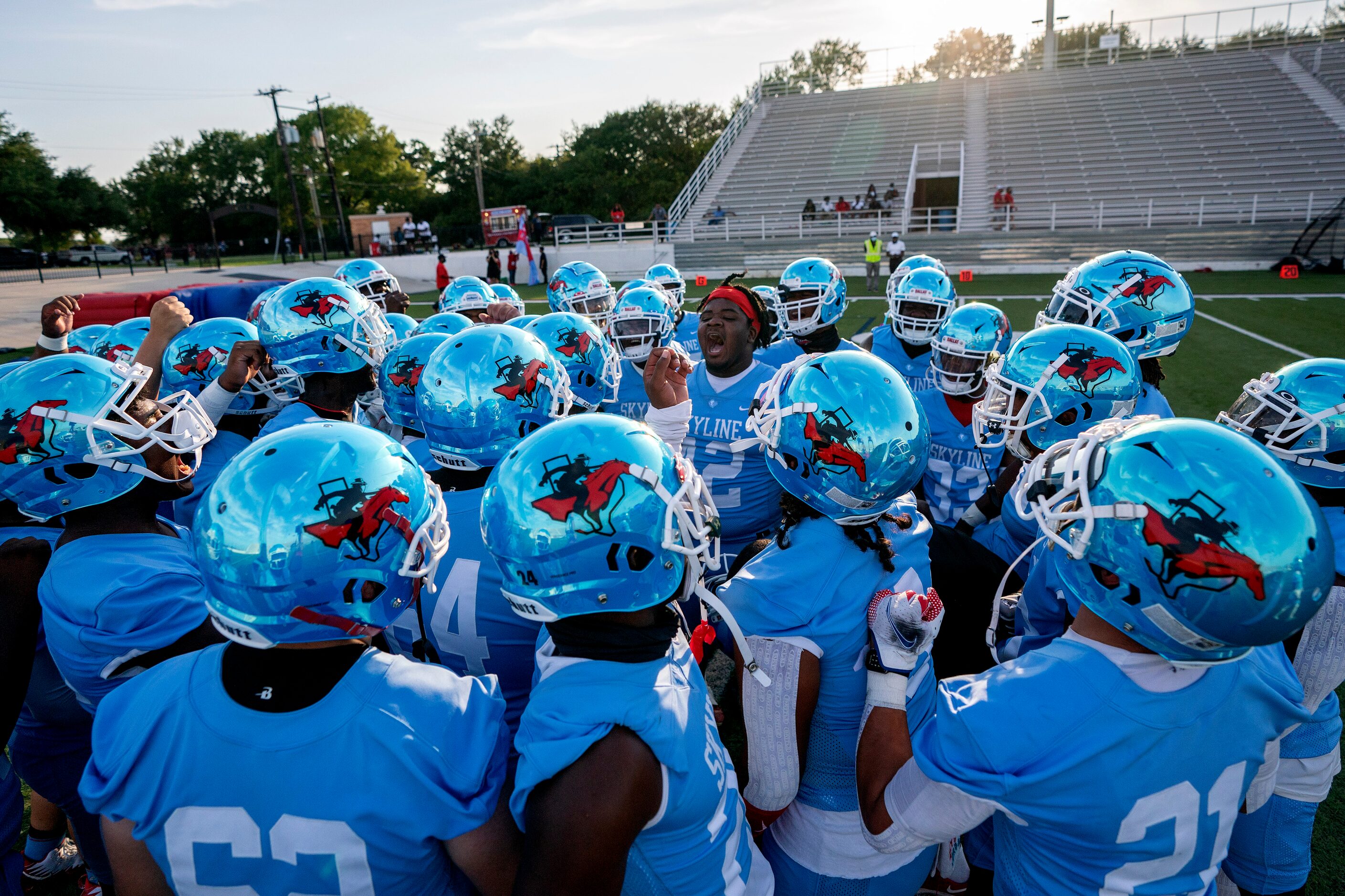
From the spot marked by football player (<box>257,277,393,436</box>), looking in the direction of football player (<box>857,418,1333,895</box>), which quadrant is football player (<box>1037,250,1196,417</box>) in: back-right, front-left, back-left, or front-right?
front-left

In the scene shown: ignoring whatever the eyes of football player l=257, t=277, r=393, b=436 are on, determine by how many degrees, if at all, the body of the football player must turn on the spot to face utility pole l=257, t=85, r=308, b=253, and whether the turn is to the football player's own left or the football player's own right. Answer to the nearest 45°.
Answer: approximately 90° to the football player's own left

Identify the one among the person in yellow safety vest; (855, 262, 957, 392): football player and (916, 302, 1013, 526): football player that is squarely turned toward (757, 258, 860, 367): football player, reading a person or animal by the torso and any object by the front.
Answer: the person in yellow safety vest

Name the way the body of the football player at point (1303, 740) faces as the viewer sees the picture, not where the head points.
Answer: to the viewer's left

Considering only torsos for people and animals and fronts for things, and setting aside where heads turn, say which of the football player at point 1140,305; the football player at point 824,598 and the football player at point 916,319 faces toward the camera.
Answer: the football player at point 916,319

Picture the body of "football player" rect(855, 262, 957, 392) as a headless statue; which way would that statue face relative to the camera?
toward the camera

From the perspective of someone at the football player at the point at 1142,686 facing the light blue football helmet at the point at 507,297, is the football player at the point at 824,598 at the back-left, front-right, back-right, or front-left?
front-left

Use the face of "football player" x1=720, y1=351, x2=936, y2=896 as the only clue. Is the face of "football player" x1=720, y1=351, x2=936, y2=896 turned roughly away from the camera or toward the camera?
away from the camera

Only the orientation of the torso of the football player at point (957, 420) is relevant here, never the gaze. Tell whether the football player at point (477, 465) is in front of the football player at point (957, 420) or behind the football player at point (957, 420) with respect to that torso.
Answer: in front

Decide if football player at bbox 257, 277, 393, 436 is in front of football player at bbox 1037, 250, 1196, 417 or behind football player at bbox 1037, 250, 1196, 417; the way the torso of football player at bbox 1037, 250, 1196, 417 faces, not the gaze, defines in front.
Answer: in front
